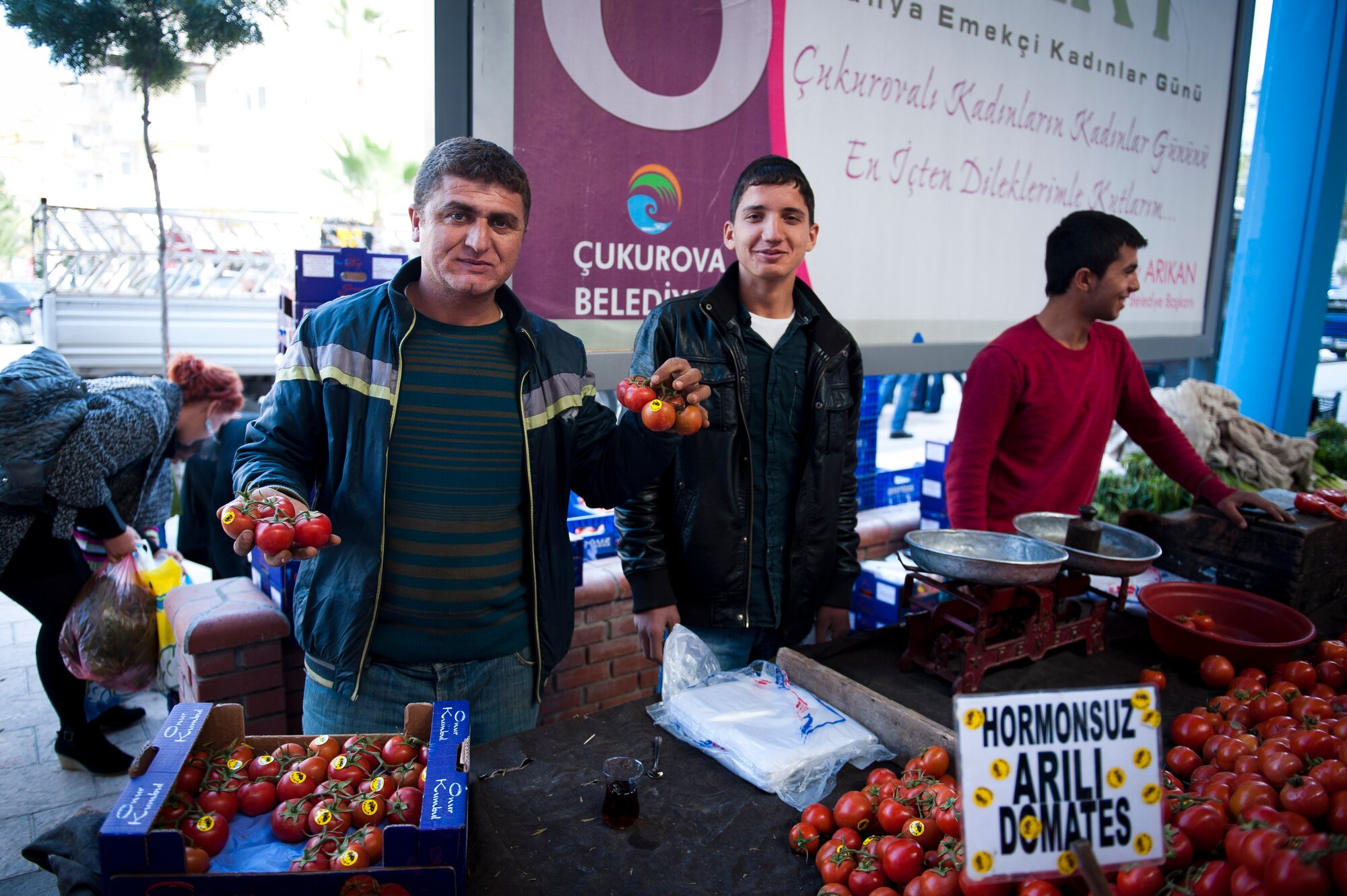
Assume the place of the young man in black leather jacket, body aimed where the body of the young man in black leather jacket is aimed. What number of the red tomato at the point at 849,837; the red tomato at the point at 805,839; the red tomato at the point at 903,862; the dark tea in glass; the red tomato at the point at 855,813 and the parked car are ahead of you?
5

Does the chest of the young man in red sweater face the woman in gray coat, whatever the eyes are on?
no

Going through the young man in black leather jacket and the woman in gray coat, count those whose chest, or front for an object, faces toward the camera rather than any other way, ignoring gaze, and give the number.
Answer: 1

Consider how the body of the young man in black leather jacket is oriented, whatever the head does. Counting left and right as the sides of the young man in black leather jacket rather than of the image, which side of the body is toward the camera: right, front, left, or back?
front

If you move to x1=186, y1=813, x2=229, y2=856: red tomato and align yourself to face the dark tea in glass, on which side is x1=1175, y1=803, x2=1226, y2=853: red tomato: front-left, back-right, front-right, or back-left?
front-right

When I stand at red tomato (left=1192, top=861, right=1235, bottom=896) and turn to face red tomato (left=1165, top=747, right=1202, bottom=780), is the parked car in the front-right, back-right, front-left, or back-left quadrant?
front-left

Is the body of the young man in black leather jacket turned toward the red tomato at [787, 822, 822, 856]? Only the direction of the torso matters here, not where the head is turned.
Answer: yes

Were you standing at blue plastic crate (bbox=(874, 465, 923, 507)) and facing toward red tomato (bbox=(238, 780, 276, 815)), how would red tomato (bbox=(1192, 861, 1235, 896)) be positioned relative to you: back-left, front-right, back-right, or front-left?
front-left

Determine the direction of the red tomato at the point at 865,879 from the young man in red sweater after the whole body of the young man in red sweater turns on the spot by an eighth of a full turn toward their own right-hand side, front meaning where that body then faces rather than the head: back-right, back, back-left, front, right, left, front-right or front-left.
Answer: front

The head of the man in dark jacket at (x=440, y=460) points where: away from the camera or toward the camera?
toward the camera
